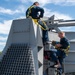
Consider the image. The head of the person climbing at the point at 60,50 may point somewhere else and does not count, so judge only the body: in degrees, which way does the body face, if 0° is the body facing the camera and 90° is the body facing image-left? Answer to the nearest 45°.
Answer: approximately 90°
